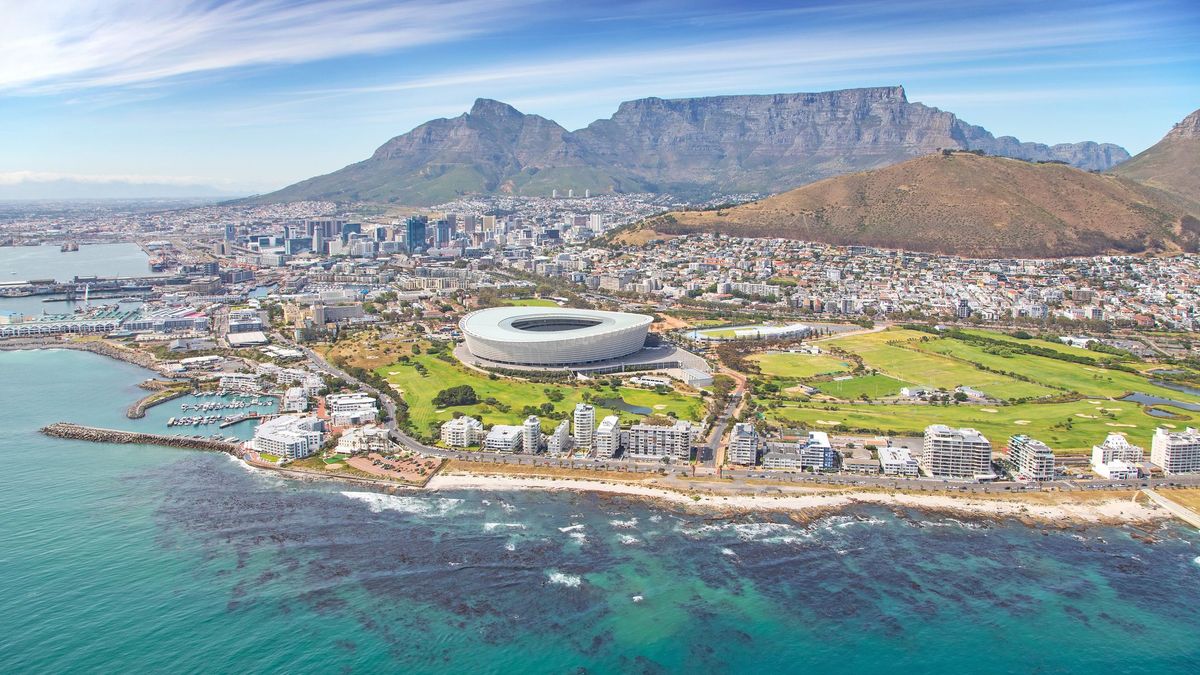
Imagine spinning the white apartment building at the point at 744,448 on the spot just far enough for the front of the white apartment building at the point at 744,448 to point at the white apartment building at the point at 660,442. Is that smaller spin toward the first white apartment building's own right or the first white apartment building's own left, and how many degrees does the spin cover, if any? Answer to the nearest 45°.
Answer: approximately 90° to the first white apartment building's own right

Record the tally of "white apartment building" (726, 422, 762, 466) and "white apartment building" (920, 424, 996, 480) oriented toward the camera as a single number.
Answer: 2

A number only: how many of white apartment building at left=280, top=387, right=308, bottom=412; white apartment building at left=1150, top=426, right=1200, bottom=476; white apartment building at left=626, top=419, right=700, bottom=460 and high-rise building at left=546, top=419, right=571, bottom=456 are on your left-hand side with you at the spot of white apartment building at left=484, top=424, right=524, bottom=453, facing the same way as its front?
3

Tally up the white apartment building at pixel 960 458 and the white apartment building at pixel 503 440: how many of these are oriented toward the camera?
2

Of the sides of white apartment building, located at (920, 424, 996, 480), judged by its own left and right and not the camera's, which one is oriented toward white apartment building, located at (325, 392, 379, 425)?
right

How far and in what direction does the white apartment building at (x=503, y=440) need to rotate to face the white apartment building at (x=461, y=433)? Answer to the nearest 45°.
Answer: approximately 135° to its right

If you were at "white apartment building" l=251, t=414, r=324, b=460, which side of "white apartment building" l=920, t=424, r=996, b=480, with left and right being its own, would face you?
right

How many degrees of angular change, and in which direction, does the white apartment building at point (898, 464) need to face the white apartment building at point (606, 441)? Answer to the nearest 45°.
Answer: approximately 90° to its right

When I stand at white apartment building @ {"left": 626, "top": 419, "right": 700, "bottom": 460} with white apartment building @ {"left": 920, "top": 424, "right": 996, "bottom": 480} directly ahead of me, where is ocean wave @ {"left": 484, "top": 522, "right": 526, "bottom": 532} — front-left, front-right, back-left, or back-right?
back-right

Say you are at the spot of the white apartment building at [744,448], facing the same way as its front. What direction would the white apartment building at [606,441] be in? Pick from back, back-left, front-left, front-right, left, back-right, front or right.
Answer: right

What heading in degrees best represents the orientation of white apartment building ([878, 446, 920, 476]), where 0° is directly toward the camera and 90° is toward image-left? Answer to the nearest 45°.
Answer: approximately 0°
